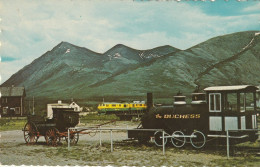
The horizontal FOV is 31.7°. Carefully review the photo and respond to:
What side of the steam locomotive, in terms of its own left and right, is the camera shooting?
left
